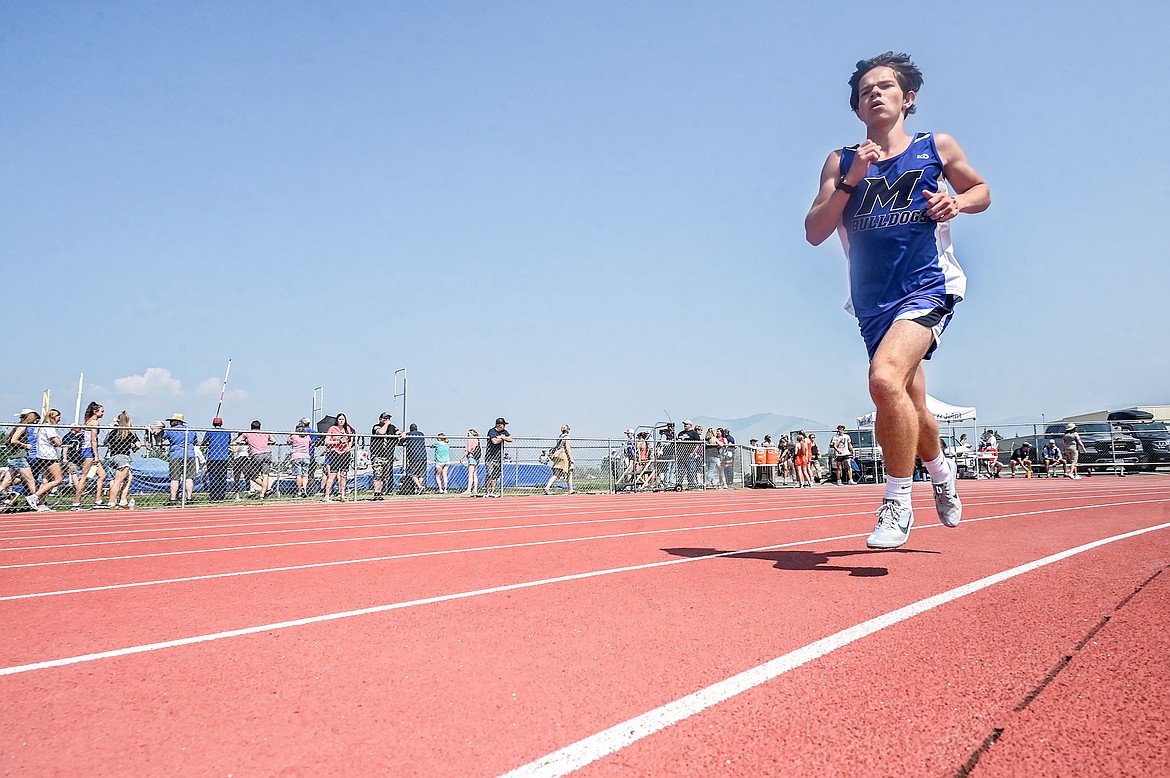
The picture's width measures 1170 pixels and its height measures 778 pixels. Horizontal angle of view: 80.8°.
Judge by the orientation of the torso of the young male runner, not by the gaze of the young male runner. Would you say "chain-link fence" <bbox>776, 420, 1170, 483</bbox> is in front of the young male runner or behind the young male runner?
behind

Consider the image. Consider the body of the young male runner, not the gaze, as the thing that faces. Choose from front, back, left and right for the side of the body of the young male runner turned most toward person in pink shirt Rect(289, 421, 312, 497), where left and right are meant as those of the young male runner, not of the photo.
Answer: right

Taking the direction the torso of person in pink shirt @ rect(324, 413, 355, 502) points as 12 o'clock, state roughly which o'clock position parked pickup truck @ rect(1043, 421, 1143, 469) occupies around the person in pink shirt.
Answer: The parked pickup truck is roughly at 9 o'clock from the person in pink shirt.

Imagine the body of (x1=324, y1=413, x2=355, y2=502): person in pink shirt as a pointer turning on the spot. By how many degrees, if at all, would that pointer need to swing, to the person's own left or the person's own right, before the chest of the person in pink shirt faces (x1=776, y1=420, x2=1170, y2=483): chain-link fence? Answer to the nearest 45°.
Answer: approximately 90° to the person's own left

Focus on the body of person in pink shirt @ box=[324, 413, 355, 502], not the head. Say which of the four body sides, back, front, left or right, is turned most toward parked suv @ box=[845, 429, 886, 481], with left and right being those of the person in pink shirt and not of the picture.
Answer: left

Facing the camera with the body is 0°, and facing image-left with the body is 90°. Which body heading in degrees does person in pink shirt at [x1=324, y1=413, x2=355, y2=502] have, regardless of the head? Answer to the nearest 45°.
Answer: approximately 0°

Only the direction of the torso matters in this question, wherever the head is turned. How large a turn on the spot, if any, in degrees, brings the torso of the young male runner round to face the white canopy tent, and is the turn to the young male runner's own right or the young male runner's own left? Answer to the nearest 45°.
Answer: approximately 135° to the young male runner's own right
